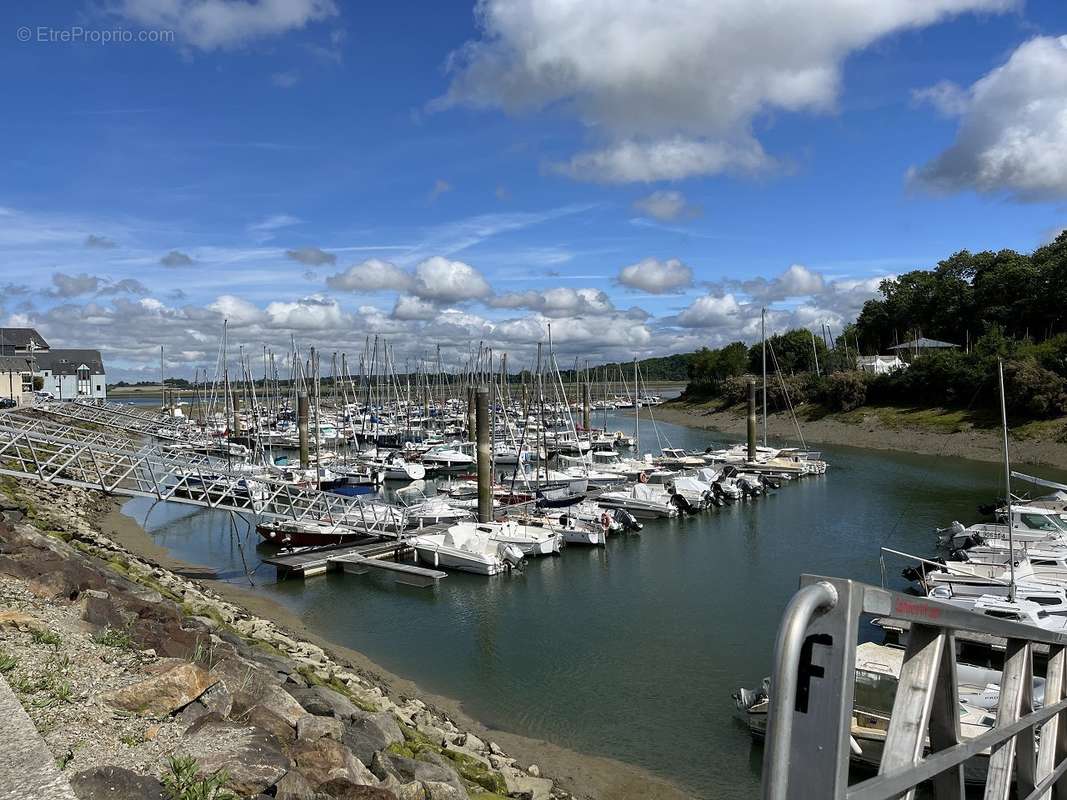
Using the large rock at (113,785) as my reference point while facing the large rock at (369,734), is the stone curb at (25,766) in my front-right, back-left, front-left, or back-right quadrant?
back-left

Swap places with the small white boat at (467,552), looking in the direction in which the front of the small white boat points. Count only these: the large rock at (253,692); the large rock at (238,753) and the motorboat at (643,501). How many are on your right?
1

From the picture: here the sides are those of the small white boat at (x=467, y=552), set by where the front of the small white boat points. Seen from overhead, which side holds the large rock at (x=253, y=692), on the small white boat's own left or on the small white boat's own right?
on the small white boat's own left

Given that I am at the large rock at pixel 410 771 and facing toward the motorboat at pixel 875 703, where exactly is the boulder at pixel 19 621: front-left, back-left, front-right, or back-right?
back-left

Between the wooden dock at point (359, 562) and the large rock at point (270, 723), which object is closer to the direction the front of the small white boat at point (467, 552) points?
the wooden dock

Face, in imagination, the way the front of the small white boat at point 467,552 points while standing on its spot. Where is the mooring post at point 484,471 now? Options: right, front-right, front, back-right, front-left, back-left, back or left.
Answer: front-right

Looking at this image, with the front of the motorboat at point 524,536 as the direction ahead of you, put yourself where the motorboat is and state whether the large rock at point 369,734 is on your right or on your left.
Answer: on your left

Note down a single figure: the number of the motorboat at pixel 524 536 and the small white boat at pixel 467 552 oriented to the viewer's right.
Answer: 0

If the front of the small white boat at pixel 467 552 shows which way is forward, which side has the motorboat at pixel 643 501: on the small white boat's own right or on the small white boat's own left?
on the small white boat's own right

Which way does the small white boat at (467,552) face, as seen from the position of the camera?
facing away from the viewer and to the left of the viewer

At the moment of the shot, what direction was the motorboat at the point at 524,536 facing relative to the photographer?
facing away from the viewer and to the left of the viewer
